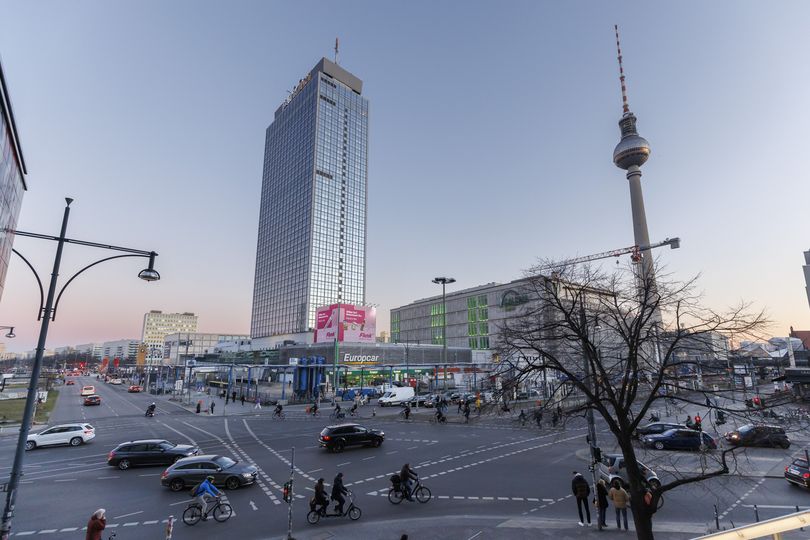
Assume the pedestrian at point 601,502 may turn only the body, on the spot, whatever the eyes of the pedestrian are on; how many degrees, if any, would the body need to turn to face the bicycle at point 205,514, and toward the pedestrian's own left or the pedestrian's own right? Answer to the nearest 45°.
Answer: approximately 90° to the pedestrian's own left

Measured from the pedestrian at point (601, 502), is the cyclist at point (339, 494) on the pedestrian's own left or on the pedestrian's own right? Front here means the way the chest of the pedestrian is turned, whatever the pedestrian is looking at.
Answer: on the pedestrian's own left

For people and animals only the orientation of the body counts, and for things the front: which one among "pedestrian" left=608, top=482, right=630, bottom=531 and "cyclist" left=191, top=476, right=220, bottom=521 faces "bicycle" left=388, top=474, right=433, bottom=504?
the cyclist

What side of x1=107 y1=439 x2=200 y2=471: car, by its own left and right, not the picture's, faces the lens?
right

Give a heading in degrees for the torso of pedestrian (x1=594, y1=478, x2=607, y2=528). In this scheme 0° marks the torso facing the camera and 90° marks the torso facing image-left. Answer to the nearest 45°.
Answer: approximately 180°

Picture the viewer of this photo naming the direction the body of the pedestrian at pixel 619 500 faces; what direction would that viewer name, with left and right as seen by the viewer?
facing away from the viewer

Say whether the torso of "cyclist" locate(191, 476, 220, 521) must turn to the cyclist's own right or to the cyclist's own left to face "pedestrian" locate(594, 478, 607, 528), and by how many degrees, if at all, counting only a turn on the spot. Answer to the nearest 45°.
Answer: approximately 45° to the cyclist's own right

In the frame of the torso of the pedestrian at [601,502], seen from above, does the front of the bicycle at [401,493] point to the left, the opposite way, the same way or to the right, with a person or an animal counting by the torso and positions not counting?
to the right

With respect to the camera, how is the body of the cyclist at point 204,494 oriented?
to the viewer's right
